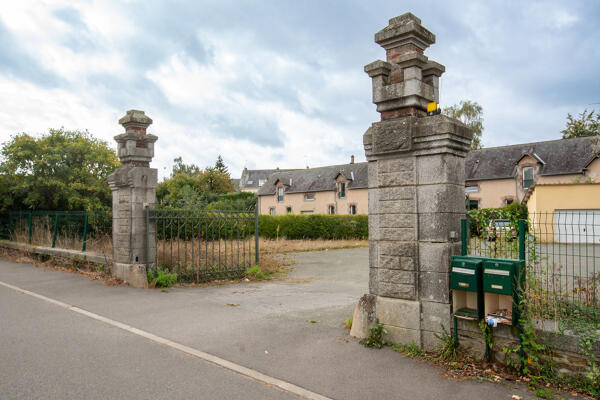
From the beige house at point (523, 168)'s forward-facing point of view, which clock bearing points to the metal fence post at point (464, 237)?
The metal fence post is roughly at 12 o'clock from the beige house.

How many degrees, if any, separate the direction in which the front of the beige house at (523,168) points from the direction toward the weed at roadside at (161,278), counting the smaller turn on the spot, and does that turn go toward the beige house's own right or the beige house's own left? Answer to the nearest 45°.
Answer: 0° — it already faces it

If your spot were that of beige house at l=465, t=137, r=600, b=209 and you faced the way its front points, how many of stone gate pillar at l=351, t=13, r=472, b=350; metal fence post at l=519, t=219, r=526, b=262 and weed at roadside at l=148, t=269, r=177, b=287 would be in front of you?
3

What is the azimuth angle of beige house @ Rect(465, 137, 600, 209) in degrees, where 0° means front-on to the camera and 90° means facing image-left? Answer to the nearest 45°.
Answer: approximately 0°

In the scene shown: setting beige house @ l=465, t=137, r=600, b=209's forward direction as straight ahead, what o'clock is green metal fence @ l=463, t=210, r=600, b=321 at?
The green metal fence is roughly at 12 o'clock from the beige house.

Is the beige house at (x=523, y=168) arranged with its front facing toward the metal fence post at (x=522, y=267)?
yes

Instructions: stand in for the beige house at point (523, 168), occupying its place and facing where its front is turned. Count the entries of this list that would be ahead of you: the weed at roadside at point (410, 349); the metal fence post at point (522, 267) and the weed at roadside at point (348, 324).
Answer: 3

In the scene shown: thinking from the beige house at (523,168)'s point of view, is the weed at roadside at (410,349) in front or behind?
in front

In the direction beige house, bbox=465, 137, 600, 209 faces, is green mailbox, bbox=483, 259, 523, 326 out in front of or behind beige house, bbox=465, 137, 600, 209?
in front

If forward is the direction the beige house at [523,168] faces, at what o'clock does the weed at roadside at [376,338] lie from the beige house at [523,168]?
The weed at roadside is roughly at 12 o'clock from the beige house.

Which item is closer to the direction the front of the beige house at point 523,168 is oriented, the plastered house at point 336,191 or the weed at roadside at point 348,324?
the weed at roadside

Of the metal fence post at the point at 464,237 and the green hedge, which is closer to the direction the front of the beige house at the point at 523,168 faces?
the metal fence post

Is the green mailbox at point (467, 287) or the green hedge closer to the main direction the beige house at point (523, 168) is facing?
the green mailbox

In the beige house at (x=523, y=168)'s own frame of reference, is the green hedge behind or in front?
in front
